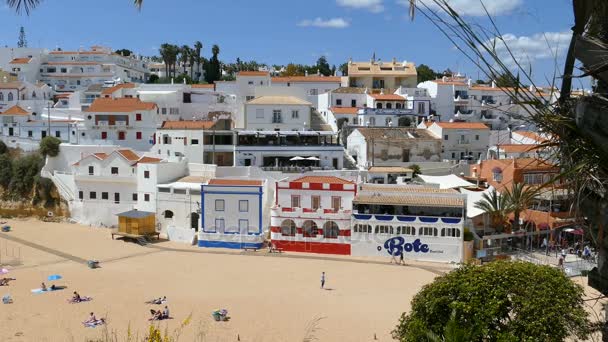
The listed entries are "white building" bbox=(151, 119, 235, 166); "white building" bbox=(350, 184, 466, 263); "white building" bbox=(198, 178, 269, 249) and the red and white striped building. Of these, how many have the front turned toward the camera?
4

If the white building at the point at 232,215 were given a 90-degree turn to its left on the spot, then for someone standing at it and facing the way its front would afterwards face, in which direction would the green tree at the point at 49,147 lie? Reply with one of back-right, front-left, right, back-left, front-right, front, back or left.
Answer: back-left

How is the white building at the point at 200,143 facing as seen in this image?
toward the camera

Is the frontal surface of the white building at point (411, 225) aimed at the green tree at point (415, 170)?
no

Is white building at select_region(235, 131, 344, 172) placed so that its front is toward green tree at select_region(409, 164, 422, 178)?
no

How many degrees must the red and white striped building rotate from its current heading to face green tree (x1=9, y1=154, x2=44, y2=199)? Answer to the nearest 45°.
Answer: approximately 135° to its right

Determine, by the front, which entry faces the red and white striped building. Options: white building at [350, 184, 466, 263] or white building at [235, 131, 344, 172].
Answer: white building at [235, 131, 344, 172]

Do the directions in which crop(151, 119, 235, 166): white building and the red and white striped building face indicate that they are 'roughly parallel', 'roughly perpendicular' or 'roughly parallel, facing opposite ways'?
roughly parallel

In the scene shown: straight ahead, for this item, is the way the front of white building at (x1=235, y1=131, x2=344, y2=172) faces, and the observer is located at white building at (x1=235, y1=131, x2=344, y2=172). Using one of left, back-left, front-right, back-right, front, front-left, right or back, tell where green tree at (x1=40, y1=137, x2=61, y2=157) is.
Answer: right

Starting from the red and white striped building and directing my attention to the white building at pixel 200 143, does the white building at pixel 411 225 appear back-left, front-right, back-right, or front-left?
back-right

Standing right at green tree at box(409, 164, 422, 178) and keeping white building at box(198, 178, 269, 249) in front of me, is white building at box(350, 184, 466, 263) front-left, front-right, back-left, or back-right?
front-left

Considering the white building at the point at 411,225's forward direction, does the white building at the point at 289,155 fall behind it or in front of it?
behind

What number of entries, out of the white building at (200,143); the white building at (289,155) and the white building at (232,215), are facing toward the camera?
3

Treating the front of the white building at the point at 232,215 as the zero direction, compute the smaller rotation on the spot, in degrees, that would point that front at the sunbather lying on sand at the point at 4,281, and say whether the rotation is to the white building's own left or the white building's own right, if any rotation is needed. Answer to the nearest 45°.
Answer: approximately 45° to the white building's own right

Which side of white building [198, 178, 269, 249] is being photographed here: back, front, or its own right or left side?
front

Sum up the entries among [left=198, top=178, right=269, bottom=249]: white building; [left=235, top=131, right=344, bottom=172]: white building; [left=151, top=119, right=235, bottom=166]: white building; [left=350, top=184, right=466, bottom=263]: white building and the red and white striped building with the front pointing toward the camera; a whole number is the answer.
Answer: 5

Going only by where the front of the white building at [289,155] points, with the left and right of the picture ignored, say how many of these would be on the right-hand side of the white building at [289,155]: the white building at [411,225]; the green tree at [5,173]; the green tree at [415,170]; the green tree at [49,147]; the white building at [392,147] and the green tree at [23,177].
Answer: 3

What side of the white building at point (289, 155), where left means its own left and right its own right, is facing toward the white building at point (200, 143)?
right
